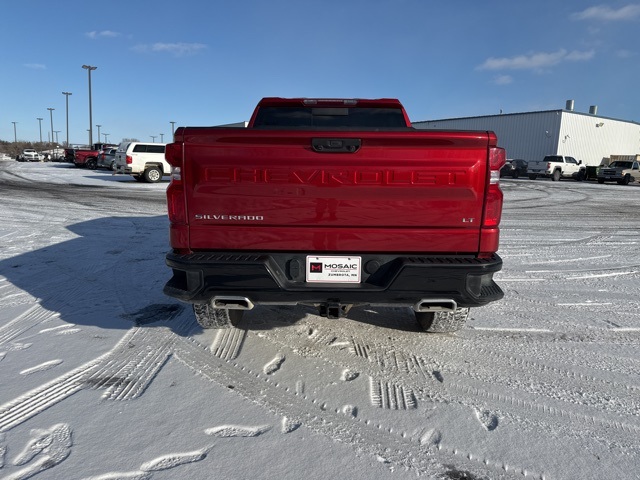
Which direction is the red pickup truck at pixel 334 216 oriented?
away from the camera

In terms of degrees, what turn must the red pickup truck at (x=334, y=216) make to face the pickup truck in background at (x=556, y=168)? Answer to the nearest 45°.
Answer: approximately 45° to its right

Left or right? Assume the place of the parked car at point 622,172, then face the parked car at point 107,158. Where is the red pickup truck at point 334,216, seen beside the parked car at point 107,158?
left

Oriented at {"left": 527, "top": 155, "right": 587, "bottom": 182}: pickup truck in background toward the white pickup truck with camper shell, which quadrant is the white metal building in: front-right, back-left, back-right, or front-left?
back-right

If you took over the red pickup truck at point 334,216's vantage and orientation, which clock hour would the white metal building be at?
The white metal building is roughly at 1 o'clock from the red pickup truck.

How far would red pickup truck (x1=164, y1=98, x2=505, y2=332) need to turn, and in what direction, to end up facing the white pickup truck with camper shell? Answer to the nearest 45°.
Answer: approximately 45° to its left
